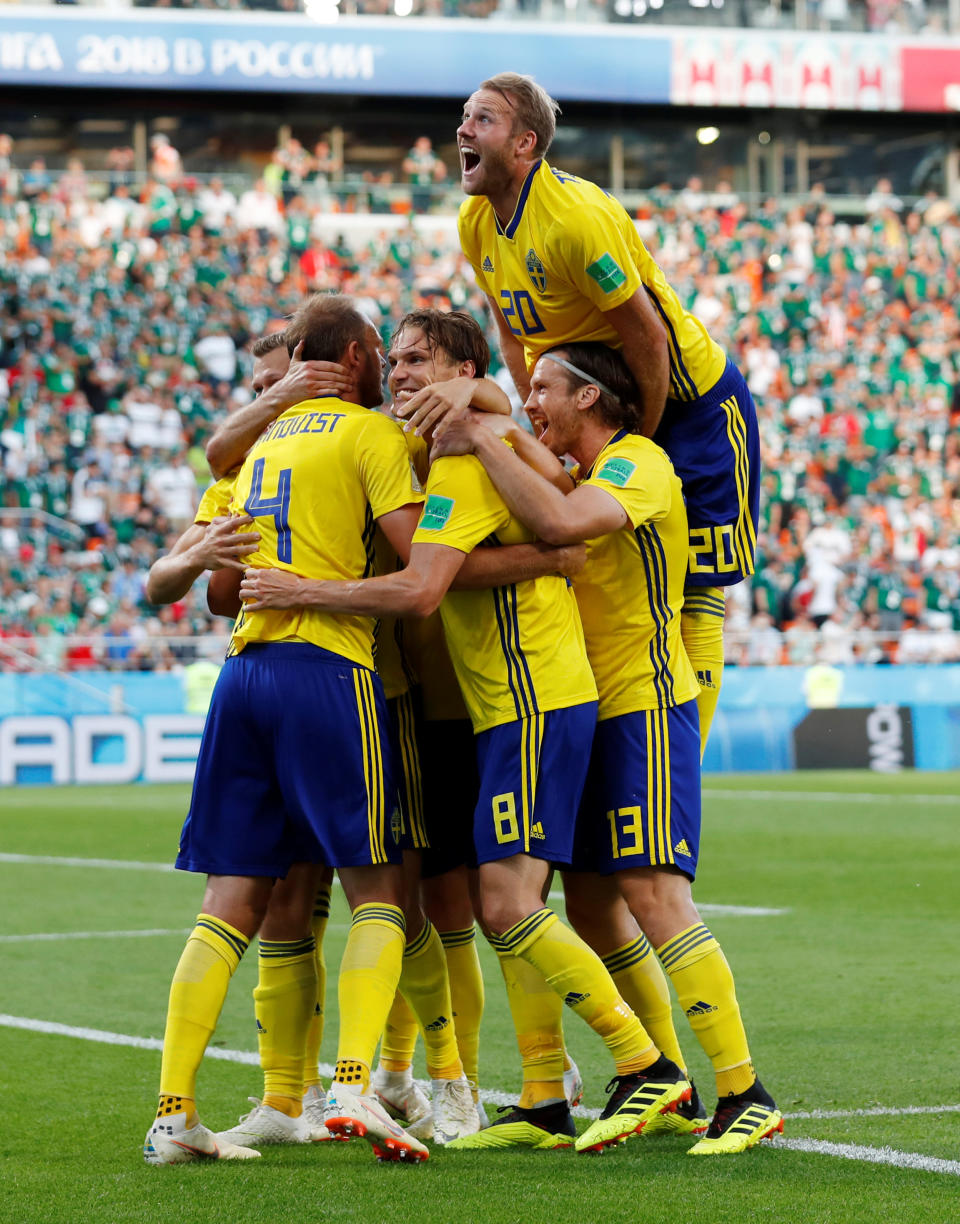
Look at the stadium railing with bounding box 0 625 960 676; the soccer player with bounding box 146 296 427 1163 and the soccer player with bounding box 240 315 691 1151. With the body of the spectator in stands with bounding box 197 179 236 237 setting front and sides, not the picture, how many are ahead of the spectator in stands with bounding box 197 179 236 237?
3

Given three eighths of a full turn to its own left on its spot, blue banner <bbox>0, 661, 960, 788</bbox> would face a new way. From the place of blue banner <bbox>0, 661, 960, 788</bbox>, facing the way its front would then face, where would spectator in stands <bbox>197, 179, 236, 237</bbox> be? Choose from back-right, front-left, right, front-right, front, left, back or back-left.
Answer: left

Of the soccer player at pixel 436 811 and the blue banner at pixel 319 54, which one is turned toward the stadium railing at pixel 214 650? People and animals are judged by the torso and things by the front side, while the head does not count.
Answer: the blue banner

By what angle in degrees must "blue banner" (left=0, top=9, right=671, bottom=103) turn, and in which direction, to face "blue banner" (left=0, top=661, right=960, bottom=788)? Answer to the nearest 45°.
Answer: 0° — it already faces it

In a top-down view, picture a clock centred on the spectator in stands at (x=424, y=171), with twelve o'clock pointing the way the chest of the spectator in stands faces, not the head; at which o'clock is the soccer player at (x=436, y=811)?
The soccer player is roughly at 12 o'clock from the spectator in stands.

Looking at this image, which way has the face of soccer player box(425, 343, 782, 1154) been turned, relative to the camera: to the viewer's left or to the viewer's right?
to the viewer's left

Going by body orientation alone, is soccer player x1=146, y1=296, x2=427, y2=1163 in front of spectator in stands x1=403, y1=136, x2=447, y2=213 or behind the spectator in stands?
in front
